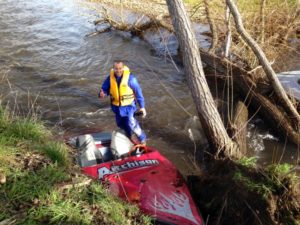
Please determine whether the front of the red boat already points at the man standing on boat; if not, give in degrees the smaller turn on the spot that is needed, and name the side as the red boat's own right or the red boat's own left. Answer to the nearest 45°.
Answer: approximately 135° to the red boat's own left

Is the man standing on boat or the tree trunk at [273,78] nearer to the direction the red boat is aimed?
the tree trunk

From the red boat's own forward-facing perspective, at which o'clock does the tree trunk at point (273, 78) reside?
The tree trunk is roughly at 9 o'clock from the red boat.

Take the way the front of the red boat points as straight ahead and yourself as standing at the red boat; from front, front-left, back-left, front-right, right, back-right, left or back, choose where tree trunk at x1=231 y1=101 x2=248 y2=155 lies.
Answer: left

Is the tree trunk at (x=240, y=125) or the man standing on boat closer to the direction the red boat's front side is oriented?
the tree trunk
